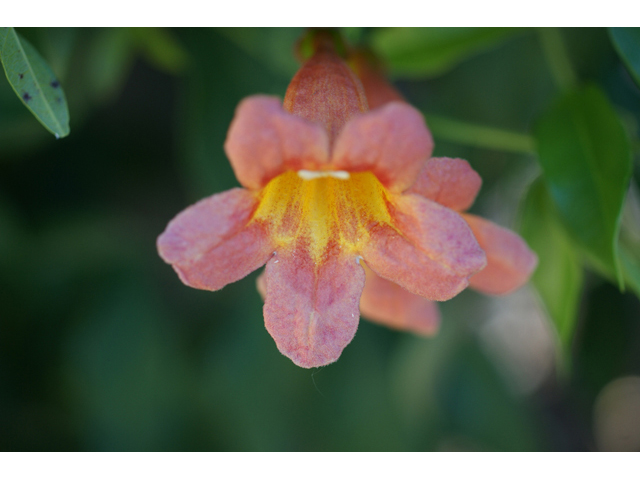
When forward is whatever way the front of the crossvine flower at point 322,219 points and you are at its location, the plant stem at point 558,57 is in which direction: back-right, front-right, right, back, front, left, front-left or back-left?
back-left

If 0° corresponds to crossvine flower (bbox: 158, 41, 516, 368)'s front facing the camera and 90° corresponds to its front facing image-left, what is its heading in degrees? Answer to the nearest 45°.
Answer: approximately 0°

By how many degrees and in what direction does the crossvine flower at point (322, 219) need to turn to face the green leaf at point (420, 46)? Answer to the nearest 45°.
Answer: approximately 180°

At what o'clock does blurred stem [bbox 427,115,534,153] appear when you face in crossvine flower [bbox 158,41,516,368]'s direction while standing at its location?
The blurred stem is roughly at 7 o'clock from the crossvine flower.
